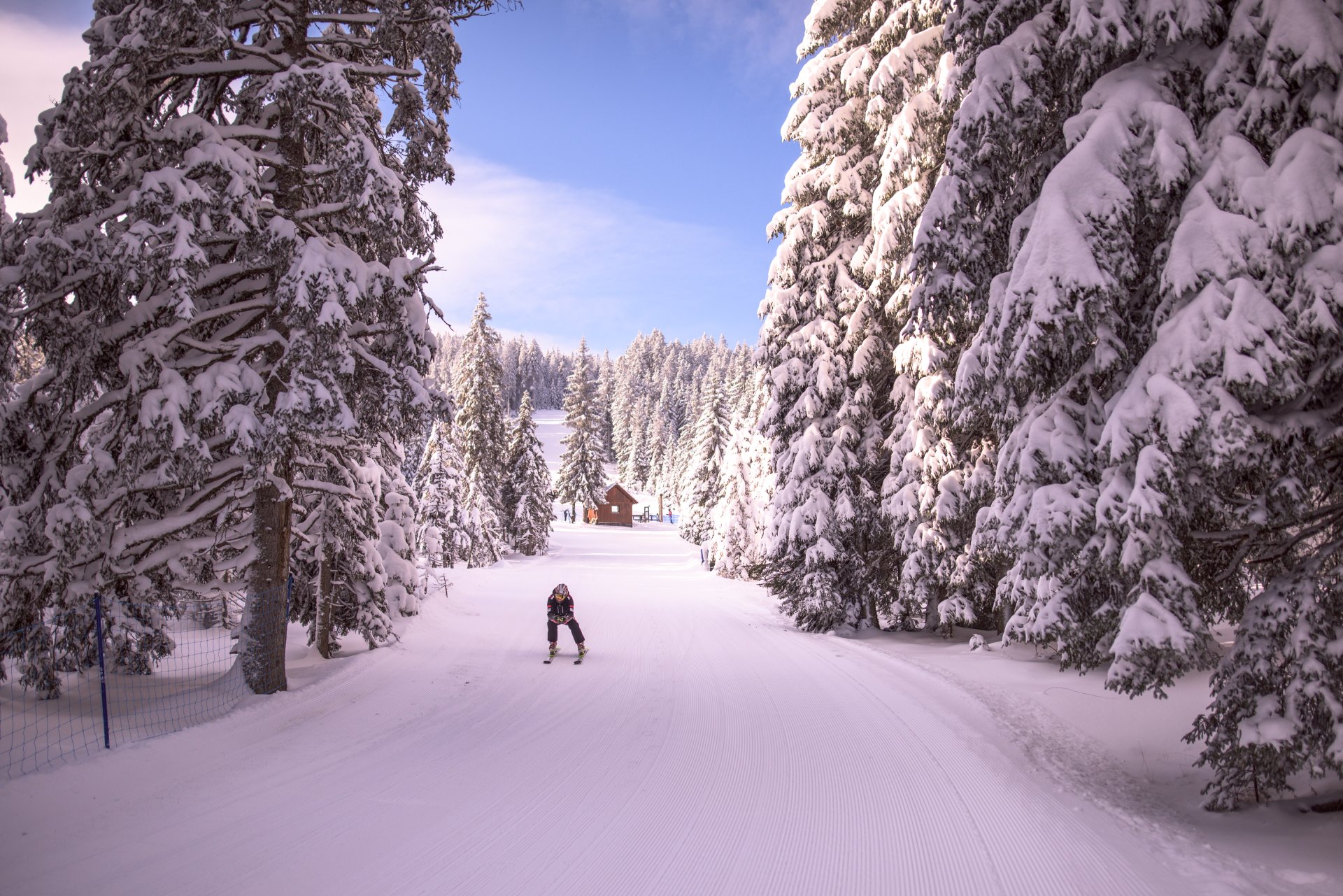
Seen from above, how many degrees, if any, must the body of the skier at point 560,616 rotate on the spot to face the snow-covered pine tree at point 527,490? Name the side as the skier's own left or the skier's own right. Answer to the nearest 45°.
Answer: approximately 180°

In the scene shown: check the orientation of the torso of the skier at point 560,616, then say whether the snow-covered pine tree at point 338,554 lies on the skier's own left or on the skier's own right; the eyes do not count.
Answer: on the skier's own right

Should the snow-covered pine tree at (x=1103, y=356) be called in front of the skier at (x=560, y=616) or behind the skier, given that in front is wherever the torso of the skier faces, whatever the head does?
in front

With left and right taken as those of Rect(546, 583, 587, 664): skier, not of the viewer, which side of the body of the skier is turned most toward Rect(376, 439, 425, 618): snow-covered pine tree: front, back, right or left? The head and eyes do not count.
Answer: right

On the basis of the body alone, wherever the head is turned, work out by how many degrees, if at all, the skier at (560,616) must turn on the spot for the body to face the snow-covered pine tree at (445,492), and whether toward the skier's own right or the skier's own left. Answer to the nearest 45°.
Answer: approximately 180°

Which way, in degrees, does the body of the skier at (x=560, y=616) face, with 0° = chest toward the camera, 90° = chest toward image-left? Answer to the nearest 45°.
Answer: approximately 0°

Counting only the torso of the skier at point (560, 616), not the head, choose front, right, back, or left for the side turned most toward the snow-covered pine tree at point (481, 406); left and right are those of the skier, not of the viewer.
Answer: back
